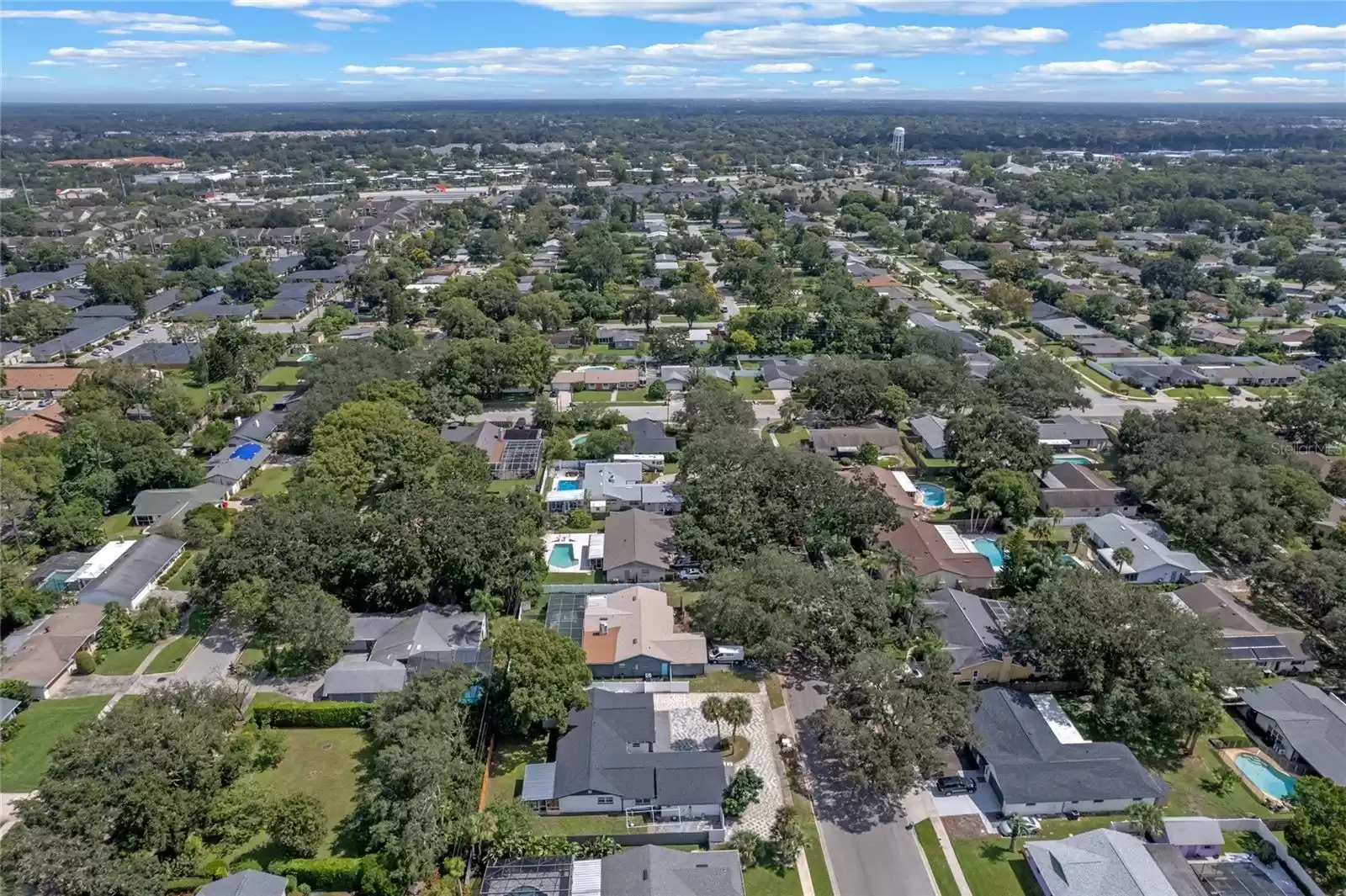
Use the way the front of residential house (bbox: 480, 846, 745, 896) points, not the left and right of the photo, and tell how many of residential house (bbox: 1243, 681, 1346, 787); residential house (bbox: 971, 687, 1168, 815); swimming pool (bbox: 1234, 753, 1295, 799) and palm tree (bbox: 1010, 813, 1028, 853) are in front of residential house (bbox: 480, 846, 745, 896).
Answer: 4

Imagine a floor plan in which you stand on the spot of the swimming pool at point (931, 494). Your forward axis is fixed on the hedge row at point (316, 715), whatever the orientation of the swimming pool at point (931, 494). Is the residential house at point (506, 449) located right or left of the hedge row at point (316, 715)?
right

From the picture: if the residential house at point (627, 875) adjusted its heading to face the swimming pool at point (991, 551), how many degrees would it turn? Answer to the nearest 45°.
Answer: approximately 45° to its left

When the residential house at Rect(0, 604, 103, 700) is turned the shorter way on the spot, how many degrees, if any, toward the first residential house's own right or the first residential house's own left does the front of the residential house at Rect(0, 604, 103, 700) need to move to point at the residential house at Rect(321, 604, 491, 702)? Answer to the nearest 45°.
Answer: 0° — it already faces it

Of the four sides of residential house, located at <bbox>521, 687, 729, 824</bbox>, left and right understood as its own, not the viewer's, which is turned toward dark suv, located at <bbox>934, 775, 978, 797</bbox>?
front

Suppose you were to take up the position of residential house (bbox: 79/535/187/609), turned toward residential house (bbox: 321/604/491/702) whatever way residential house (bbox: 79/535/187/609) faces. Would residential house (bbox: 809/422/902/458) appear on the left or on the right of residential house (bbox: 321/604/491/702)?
left

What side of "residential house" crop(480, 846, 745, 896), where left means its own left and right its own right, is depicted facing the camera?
right

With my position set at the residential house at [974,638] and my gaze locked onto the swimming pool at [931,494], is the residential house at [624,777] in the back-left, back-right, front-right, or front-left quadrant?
back-left

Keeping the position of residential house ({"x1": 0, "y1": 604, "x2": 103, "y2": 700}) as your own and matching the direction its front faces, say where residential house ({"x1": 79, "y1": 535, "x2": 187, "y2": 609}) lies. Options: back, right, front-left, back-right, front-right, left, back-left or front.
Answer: left

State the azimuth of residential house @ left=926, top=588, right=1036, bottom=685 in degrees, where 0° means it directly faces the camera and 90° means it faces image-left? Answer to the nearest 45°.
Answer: approximately 90°

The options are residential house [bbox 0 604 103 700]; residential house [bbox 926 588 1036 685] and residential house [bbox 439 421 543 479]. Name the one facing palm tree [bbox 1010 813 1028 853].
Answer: residential house [bbox 0 604 103 700]

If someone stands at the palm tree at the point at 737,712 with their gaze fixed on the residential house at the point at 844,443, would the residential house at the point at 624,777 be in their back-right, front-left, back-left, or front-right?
back-left

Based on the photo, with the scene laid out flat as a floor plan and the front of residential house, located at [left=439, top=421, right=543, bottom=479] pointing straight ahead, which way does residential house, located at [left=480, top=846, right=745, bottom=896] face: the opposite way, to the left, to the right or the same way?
to the right

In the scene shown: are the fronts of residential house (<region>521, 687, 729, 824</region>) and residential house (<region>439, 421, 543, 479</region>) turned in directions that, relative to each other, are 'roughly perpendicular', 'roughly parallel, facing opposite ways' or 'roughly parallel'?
roughly perpendicular

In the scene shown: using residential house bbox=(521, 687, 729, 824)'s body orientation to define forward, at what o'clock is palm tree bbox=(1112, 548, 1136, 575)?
The palm tree is roughly at 11 o'clock from the residential house.

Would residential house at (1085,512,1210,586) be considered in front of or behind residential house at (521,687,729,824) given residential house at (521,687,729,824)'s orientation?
in front

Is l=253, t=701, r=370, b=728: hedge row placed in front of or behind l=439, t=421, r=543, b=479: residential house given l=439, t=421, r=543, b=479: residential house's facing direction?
behind

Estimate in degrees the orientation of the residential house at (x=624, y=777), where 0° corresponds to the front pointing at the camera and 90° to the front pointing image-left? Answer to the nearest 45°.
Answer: approximately 270°

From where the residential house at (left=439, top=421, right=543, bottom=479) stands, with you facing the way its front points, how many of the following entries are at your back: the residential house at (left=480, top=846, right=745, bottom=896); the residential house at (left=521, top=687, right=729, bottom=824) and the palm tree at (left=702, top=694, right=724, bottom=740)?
3

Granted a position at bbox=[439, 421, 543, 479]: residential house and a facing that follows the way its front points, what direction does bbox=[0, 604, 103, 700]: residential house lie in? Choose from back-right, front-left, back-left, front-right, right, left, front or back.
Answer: back-left

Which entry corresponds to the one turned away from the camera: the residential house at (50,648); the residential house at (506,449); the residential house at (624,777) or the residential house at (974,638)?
the residential house at (506,449)
